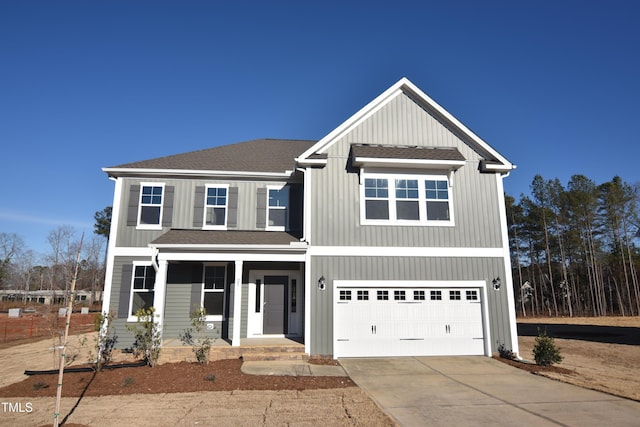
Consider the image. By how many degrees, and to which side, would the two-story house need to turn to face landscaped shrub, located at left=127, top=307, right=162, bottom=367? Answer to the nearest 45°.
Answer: approximately 90° to its right

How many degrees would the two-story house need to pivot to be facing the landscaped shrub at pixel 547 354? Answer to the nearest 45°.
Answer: approximately 90° to its left

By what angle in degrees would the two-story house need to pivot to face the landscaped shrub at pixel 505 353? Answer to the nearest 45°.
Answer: approximately 90° to its left

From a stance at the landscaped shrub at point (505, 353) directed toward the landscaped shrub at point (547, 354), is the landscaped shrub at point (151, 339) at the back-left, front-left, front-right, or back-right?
back-right

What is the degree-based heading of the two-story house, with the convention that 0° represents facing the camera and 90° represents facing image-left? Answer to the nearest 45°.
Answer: approximately 0°
